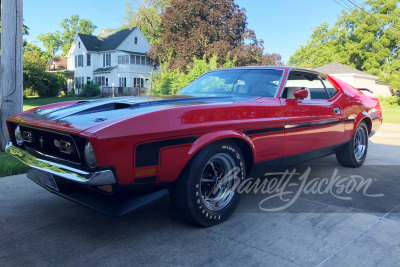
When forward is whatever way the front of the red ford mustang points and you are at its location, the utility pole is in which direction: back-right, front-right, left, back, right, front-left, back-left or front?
right

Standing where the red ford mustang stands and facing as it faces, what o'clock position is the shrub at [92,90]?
The shrub is roughly at 4 o'clock from the red ford mustang.

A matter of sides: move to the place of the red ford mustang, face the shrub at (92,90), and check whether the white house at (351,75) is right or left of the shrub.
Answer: right

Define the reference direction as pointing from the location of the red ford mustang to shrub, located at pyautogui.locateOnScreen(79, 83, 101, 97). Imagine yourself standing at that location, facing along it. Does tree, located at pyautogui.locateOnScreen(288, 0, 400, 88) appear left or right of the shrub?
right

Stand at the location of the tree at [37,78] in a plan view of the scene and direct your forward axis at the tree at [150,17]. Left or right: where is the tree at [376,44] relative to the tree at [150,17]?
right

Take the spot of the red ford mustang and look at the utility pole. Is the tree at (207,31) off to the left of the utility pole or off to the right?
right

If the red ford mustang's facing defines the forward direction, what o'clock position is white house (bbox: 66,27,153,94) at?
The white house is roughly at 4 o'clock from the red ford mustang.

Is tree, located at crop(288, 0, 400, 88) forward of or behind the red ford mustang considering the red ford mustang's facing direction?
behind
